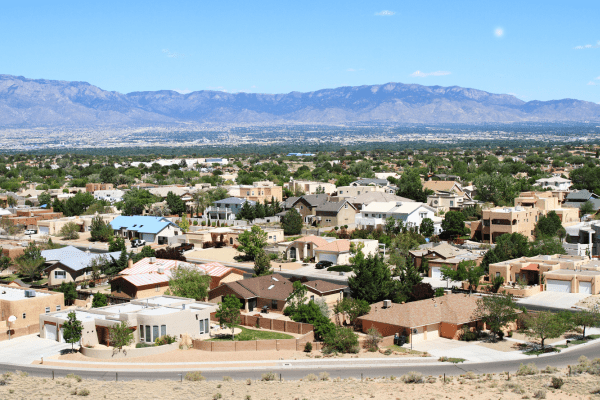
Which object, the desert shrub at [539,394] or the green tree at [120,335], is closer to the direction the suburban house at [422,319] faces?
the desert shrub

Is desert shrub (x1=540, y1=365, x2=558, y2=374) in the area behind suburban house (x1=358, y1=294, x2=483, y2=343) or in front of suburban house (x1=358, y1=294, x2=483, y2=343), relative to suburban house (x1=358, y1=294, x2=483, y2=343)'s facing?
in front

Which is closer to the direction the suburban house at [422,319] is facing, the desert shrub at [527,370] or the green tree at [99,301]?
the desert shrub

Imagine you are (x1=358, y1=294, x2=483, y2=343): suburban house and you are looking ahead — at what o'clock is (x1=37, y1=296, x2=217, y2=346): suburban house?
(x1=37, y1=296, x2=217, y2=346): suburban house is roughly at 4 o'clock from (x1=358, y1=294, x2=483, y2=343): suburban house.

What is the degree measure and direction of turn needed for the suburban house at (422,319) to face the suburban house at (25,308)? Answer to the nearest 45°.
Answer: approximately 135° to its right

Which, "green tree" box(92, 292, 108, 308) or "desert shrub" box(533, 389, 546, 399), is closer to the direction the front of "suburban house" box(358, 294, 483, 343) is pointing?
the desert shrub

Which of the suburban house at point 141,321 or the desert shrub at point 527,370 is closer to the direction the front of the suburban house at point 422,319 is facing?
the desert shrub

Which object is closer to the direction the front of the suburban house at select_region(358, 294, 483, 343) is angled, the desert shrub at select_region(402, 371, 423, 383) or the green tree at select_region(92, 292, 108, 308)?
the desert shrub

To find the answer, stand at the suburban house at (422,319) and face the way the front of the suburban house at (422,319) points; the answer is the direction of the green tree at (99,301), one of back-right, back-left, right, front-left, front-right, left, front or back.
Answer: back-right

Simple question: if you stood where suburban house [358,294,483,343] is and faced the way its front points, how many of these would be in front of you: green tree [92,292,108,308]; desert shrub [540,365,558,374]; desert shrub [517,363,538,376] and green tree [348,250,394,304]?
2

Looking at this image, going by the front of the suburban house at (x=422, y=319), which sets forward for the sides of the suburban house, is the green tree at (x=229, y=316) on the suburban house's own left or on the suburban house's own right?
on the suburban house's own right

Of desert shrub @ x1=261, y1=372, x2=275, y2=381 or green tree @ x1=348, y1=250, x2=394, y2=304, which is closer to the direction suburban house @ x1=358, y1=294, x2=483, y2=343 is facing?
the desert shrub

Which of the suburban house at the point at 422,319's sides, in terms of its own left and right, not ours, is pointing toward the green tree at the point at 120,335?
right

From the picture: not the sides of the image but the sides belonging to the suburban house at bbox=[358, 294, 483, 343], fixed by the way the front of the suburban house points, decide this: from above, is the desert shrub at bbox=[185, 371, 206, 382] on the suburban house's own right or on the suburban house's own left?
on the suburban house's own right

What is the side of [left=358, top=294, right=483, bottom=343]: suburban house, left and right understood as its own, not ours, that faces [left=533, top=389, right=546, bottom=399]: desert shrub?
front

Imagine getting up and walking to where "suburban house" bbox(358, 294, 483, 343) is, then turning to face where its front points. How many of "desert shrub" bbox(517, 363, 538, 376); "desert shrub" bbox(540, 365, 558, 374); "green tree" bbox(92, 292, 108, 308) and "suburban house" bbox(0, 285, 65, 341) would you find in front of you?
2

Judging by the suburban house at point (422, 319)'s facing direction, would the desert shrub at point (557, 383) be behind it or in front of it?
in front

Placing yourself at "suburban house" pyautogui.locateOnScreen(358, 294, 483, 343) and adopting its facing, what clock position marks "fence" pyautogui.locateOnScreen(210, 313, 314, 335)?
The fence is roughly at 4 o'clock from the suburban house.

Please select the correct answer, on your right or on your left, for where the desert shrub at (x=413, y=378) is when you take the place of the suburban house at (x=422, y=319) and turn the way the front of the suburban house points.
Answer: on your right

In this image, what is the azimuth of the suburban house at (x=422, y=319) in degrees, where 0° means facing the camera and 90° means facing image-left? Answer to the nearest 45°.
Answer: approximately 315°
